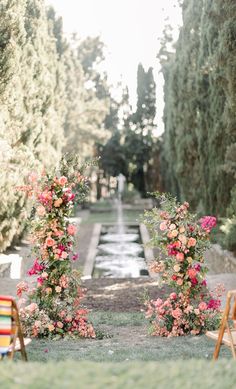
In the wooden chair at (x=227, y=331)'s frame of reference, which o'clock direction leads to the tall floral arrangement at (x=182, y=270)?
The tall floral arrangement is roughly at 1 o'clock from the wooden chair.

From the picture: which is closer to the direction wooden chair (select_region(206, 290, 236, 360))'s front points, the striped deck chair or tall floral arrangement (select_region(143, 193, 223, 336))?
the tall floral arrangement

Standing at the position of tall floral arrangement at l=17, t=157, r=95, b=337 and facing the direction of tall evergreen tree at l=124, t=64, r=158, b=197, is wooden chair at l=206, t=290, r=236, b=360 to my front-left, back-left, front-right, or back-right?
back-right

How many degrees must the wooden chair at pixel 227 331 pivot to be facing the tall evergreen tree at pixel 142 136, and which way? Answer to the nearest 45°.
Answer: approximately 45° to its right

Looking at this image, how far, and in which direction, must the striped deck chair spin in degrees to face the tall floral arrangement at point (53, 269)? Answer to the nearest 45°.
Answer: approximately 45° to its left

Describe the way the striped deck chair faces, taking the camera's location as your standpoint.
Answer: facing away from the viewer and to the right of the viewer

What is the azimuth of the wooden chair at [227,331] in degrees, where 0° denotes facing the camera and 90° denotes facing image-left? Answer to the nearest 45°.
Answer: approximately 135°
